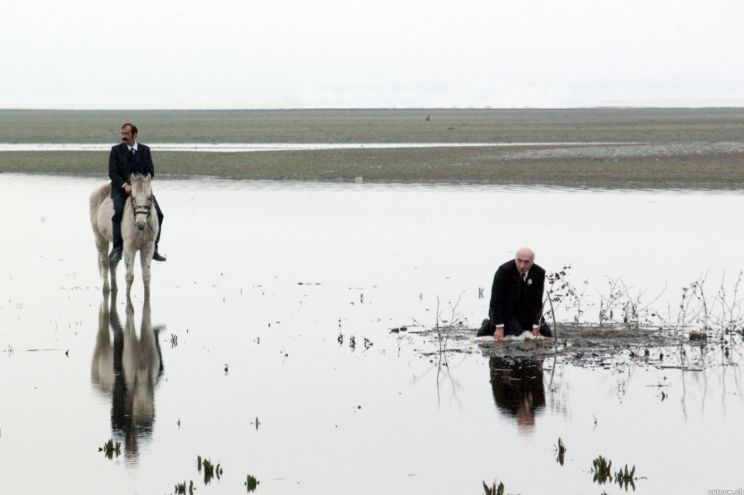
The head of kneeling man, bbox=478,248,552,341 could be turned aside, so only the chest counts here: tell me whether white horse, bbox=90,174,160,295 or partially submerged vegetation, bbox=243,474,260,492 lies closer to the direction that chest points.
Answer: the partially submerged vegetation

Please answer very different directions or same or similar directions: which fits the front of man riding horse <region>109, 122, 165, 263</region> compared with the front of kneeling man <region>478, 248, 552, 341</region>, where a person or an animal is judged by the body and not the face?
same or similar directions

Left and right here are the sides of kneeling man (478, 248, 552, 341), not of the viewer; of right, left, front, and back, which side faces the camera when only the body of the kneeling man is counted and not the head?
front

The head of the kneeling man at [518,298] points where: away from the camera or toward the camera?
toward the camera

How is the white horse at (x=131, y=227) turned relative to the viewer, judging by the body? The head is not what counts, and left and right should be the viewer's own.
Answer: facing the viewer and to the right of the viewer

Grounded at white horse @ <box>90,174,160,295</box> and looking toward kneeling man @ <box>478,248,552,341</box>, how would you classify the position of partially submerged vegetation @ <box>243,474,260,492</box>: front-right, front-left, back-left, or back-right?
front-right

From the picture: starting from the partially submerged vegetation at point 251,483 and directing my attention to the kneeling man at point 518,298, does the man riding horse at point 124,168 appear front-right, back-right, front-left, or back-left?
front-left

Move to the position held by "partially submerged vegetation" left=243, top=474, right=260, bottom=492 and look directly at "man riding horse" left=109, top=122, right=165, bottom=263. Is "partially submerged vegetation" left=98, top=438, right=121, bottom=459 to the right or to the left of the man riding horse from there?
left

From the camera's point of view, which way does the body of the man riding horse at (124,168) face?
toward the camera

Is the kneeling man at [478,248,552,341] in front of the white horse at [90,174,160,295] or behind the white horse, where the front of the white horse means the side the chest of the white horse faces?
in front

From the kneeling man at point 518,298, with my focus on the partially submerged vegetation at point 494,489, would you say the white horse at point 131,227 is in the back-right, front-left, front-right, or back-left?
back-right

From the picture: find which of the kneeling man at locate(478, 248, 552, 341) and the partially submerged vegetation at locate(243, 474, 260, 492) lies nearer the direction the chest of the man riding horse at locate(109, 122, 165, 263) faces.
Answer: the partially submerged vegetation

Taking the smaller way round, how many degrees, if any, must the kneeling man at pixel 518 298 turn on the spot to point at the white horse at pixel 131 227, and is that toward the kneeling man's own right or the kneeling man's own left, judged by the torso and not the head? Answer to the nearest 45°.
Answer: approximately 135° to the kneeling man's own right

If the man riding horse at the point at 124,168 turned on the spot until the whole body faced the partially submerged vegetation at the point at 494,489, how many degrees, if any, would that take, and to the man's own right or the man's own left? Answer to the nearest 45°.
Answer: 0° — they already face it

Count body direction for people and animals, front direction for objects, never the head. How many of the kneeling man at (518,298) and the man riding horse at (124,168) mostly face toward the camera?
2

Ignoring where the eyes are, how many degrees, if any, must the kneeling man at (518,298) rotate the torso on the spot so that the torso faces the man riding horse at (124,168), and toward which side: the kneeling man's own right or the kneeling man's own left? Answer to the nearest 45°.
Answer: approximately 135° to the kneeling man's own right

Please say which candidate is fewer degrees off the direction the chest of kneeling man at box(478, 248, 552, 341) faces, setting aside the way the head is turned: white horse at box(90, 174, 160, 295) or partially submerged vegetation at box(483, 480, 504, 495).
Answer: the partially submerged vegetation
